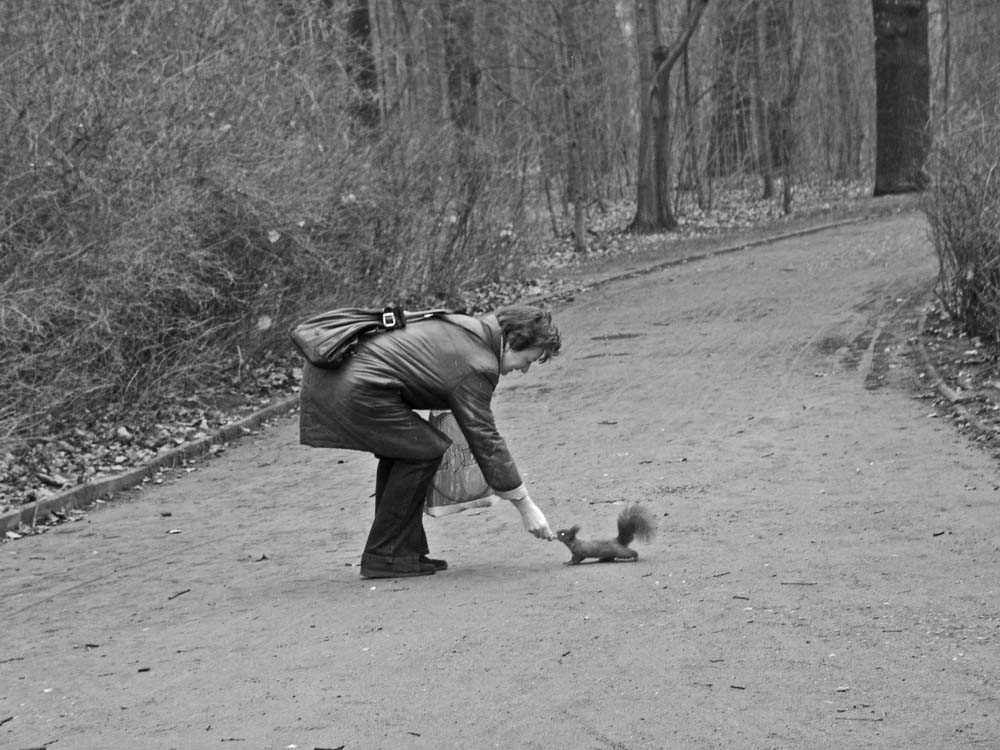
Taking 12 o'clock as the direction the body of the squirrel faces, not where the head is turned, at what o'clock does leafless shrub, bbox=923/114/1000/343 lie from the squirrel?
The leafless shrub is roughly at 4 o'clock from the squirrel.

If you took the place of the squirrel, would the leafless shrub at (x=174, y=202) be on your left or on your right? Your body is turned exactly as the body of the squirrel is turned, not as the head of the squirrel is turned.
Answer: on your right

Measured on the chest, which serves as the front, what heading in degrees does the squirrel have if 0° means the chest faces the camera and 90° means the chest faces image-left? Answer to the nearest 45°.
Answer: approximately 90°

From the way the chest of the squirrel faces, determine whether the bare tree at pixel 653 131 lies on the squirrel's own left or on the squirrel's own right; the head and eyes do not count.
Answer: on the squirrel's own right
